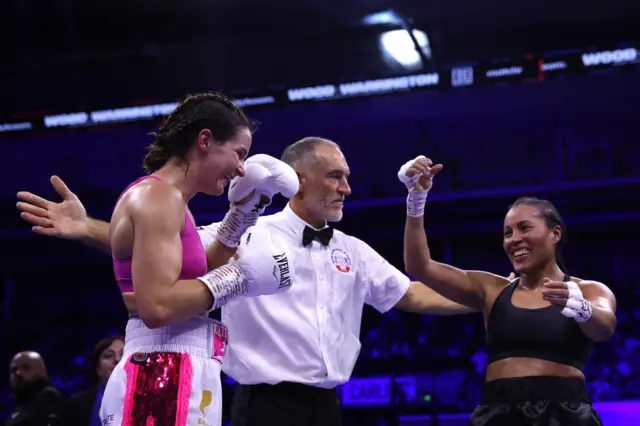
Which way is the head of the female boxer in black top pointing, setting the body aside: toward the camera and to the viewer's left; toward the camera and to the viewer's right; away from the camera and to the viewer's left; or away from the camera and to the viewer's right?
toward the camera and to the viewer's left

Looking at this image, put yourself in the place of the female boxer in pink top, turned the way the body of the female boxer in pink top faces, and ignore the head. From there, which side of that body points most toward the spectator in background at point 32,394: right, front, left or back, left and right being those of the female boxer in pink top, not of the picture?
left

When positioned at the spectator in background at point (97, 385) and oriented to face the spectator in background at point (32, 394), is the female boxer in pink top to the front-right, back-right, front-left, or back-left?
back-left

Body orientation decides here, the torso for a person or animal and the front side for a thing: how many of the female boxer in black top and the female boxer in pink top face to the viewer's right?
1

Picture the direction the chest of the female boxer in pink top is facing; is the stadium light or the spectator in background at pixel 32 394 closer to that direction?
the stadium light

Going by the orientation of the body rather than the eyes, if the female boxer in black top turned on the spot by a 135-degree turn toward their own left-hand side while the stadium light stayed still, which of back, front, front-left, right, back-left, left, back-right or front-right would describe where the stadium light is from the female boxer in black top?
left

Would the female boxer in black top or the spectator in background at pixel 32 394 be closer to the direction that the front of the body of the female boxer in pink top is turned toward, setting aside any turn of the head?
the female boxer in black top

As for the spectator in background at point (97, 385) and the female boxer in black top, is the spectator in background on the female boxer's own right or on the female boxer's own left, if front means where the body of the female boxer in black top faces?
on the female boxer's own right

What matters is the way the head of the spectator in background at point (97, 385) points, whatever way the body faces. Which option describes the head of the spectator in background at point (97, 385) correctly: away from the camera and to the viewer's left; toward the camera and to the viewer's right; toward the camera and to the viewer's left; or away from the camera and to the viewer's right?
toward the camera and to the viewer's right

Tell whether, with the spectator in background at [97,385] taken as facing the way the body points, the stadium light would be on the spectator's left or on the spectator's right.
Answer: on the spectator's left

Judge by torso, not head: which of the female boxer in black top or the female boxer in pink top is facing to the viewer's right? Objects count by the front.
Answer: the female boxer in pink top

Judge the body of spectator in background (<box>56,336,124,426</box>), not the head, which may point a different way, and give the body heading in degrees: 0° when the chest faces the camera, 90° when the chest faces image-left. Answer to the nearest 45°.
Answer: approximately 315°

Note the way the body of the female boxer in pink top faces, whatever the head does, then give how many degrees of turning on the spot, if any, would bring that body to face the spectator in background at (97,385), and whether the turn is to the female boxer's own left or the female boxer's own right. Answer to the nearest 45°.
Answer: approximately 90° to the female boxer's own left

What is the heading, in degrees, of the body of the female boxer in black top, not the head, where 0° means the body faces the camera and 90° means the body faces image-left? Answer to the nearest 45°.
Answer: approximately 45°

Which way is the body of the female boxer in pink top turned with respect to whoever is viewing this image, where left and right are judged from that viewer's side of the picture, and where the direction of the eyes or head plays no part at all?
facing to the right of the viewer
